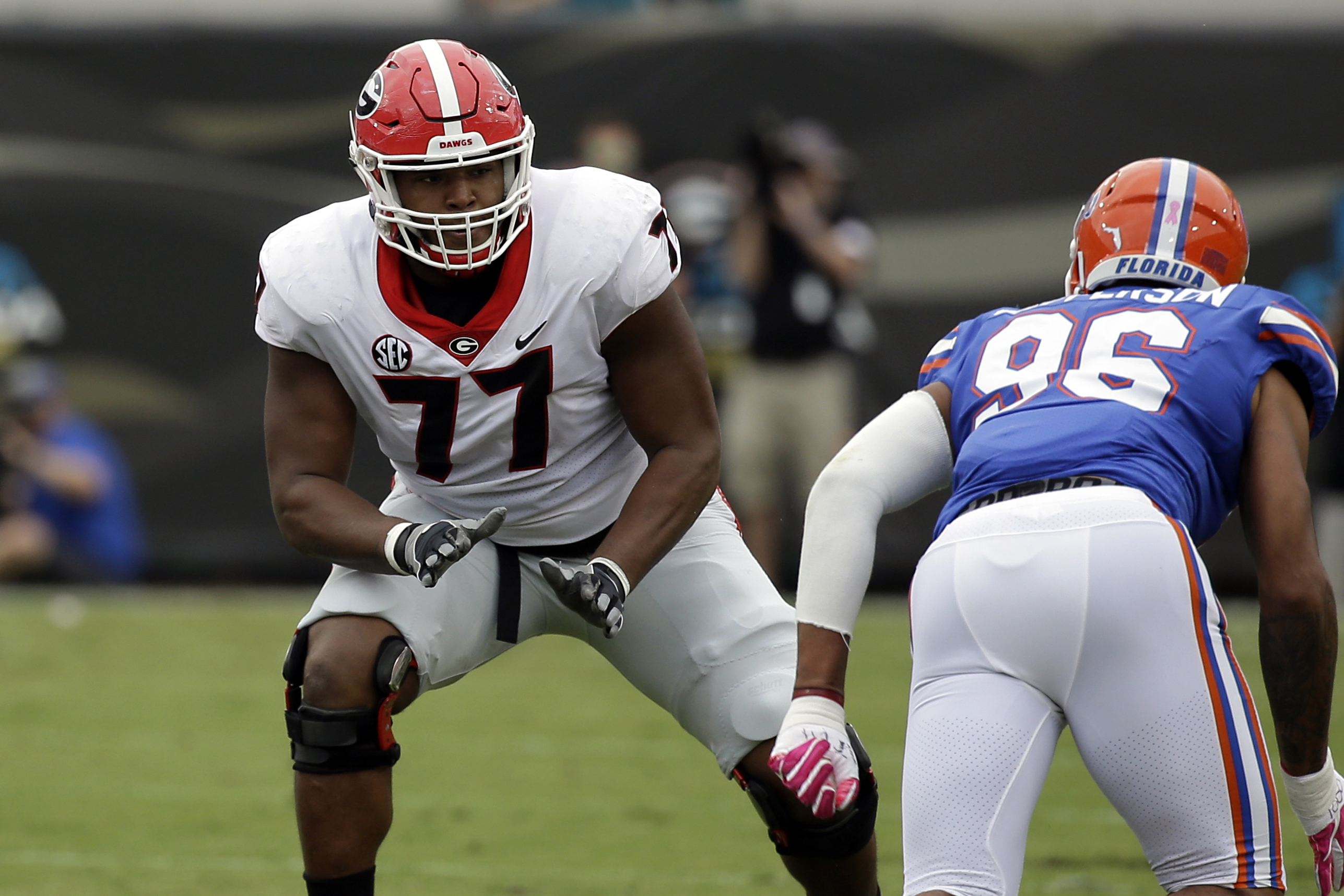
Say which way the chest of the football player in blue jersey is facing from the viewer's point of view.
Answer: away from the camera

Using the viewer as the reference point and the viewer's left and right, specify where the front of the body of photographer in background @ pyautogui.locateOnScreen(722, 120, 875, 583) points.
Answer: facing the viewer and to the left of the viewer

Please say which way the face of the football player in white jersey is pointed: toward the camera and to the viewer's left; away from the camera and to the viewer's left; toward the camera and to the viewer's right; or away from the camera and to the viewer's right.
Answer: toward the camera and to the viewer's right

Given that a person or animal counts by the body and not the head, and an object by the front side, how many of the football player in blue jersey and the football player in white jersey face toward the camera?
1

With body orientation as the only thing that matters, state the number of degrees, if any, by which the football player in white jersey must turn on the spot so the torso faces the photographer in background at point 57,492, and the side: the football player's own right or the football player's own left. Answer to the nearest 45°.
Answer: approximately 135° to the football player's own right

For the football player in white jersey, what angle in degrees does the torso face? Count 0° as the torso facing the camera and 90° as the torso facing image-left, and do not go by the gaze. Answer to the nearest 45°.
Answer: approximately 0°

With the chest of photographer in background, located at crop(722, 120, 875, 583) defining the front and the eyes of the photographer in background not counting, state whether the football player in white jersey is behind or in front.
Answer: in front

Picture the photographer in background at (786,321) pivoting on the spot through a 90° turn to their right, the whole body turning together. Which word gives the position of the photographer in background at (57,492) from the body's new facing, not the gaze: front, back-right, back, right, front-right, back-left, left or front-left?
front-left

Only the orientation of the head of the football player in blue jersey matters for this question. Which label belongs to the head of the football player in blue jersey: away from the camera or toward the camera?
away from the camera

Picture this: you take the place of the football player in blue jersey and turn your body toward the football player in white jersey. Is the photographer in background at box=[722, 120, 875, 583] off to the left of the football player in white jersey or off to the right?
right

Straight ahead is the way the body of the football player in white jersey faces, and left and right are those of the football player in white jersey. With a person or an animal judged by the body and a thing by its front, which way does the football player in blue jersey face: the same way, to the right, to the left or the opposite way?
the opposite way

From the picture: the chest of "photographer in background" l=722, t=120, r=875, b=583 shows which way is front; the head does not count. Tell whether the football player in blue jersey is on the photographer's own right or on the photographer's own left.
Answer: on the photographer's own left

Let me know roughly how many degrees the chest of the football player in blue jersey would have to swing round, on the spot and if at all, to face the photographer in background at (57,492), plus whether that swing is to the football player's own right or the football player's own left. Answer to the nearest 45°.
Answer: approximately 45° to the football player's own left
